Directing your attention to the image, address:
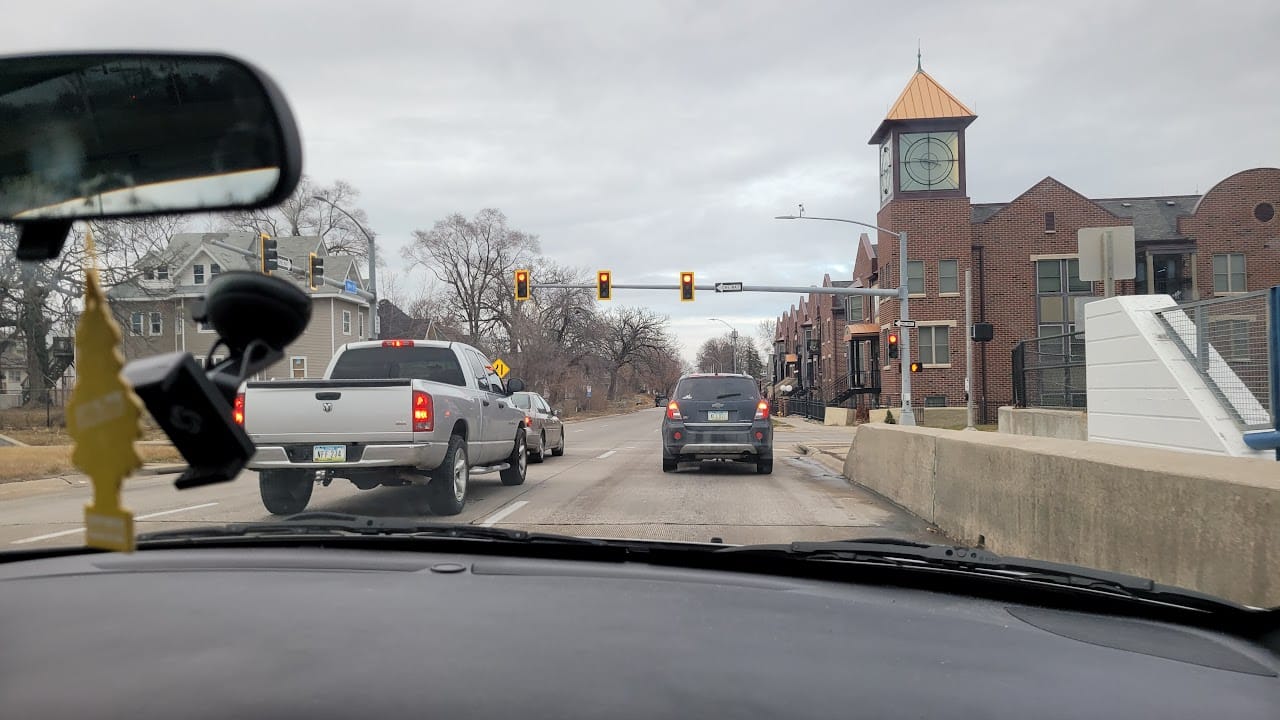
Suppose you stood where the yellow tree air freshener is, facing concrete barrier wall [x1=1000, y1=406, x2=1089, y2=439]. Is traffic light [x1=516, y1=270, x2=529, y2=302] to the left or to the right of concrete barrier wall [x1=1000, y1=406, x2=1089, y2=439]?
left

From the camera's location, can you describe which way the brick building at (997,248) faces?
facing to the left of the viewer

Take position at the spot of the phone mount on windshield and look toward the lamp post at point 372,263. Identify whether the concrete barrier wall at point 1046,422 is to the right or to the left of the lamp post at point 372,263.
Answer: right

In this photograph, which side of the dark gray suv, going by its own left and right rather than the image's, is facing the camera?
back
